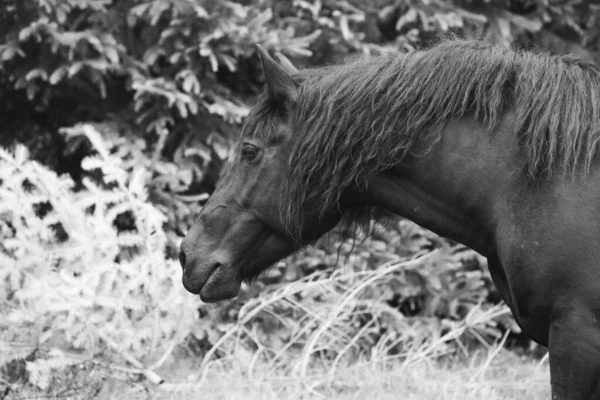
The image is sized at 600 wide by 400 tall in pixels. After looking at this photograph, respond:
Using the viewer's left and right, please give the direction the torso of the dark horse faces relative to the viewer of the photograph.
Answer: facing to the left of the viewer
